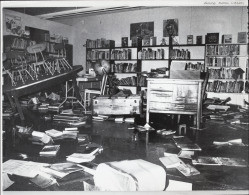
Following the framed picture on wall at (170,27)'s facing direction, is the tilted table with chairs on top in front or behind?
in front

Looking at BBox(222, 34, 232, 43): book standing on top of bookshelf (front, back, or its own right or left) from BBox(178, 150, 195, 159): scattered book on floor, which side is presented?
front

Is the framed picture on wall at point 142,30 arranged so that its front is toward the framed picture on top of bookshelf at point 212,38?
no

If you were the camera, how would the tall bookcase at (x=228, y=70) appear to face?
facing the viewer

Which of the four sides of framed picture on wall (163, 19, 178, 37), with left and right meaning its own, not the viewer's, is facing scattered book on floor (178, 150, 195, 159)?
front

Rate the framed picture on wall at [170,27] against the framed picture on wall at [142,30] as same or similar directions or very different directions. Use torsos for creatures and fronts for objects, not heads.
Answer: same or similar directions

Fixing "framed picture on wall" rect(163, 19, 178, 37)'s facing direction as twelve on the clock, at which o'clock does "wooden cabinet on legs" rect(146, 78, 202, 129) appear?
The wooden cabinet on legs is roughly at 12 o'clock from the framed picture on wall.

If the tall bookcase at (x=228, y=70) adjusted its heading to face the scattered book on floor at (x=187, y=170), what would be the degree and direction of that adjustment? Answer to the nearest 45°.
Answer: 0° — it already faces it

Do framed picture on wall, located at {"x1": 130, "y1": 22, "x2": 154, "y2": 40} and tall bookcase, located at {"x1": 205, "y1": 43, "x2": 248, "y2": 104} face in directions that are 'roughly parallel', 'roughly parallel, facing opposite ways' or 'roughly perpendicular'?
roughly parallel

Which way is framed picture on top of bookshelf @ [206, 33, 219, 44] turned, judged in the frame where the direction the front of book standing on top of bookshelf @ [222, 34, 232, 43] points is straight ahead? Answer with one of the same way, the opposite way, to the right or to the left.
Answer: the same way

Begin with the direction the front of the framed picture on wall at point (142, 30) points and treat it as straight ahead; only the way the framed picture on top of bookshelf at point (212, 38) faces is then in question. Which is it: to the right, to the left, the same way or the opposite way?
the same way

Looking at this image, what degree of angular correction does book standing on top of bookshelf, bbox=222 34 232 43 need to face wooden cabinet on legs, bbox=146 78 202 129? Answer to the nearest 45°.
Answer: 0° — it already faces it

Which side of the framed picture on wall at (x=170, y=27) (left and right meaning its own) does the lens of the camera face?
front
